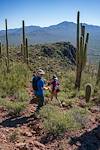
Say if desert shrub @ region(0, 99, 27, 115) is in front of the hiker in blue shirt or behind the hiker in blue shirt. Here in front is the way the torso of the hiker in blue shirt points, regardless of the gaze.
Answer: behind

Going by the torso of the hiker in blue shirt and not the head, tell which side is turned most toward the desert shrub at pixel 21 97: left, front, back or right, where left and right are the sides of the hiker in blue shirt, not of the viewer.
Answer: back

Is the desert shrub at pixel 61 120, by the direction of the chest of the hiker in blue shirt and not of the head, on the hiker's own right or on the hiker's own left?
on the hiker's own right

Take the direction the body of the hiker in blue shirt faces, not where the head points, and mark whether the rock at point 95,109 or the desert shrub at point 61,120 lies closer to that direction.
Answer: the rock

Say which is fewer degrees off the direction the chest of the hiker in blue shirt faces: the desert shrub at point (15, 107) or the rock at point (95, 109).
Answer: the rock

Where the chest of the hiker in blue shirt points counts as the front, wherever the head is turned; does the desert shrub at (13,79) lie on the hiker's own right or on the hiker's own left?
on the hiker's own left

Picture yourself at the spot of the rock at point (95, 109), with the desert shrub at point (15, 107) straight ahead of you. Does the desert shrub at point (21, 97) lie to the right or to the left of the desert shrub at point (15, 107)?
right
